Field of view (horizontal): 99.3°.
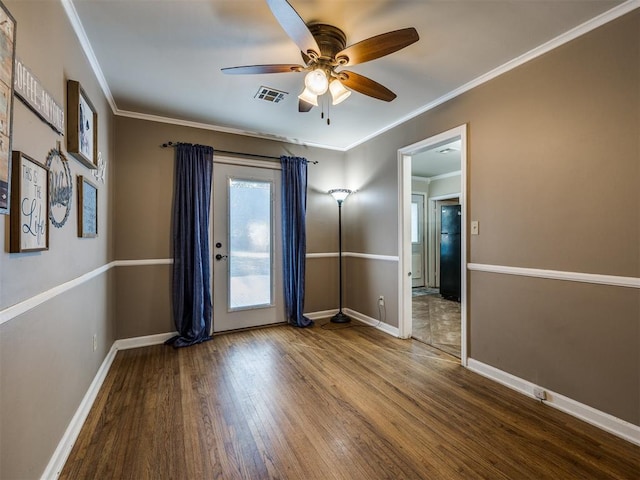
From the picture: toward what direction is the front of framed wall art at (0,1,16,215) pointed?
to the viewer's right

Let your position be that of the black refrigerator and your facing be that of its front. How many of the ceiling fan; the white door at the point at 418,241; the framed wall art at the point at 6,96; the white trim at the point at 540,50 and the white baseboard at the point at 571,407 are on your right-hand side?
1

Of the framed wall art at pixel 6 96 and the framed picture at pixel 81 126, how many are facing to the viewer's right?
2

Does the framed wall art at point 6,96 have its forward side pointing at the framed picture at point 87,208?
no

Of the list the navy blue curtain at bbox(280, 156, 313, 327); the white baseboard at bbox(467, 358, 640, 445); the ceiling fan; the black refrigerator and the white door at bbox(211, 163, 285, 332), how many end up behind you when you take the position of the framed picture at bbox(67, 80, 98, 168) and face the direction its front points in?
0

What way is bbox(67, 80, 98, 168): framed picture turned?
to the viewer's right

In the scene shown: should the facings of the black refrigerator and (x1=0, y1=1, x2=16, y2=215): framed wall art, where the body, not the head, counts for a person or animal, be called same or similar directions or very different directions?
very different directions

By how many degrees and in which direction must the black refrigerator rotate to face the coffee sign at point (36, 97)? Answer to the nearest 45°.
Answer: approximately 45° to its left

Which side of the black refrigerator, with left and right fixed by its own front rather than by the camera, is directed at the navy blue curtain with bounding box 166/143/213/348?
front

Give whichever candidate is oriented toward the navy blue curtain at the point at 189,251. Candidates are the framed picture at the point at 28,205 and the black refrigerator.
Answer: the black refrigerator

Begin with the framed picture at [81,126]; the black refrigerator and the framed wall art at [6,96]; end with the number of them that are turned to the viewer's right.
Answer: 2

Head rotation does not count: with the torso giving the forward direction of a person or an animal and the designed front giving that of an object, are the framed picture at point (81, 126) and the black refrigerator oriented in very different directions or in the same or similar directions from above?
very different directions

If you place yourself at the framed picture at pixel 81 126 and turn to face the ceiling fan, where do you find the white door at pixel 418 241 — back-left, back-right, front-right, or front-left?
front-left

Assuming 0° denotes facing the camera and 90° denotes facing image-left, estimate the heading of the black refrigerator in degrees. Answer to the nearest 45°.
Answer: approximately 45°

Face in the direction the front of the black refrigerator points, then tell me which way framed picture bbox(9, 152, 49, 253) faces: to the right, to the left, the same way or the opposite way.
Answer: the opposite way

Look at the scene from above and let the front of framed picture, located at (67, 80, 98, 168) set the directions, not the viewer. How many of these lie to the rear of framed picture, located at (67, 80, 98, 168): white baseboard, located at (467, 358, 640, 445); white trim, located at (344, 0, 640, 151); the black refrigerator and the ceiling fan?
0

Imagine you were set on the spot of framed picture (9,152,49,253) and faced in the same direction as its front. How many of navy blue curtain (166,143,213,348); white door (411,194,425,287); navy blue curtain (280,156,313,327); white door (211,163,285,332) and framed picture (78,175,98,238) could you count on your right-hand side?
0

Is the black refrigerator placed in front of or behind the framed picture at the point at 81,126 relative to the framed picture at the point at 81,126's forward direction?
in front

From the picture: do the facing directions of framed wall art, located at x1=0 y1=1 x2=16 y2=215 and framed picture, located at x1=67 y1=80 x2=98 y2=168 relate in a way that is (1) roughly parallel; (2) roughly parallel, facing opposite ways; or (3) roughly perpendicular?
roughly parallel

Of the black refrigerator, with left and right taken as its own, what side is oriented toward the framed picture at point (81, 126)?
front

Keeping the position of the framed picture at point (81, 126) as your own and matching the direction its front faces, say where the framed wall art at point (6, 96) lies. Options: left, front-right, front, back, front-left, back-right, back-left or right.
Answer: right

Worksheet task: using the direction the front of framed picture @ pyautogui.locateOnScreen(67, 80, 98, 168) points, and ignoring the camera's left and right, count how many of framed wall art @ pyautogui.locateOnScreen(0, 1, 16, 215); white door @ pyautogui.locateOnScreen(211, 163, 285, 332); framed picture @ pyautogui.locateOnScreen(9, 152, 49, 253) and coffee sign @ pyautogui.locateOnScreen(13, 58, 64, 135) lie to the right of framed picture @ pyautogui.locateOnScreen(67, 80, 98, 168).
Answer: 3
